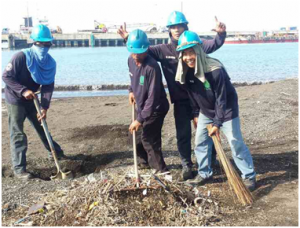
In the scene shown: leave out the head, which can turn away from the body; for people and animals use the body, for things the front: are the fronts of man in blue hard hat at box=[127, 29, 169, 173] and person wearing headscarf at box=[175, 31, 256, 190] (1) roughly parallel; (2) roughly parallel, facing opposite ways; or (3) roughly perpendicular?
roughly parallel

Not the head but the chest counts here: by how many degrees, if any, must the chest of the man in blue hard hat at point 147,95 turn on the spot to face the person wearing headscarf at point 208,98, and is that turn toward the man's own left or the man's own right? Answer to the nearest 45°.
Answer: approximately 90° to the man's own left

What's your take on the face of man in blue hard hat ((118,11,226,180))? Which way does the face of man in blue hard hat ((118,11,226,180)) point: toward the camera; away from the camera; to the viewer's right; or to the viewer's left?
toward the camera

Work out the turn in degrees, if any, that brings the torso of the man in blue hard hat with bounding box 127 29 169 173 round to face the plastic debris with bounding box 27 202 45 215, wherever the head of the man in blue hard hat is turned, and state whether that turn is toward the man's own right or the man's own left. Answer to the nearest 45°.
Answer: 0° — they already face it

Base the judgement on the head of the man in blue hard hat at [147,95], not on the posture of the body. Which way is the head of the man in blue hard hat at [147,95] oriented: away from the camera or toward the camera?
toward the camera

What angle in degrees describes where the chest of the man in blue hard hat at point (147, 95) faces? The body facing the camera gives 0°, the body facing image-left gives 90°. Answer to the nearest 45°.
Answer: approximately 45°

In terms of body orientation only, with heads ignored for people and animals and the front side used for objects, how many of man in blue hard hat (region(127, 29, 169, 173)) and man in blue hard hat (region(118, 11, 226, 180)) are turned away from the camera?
0

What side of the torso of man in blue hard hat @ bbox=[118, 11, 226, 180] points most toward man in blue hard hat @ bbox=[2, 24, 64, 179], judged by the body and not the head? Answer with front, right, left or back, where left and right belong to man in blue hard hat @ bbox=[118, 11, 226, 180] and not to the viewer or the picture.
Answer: right

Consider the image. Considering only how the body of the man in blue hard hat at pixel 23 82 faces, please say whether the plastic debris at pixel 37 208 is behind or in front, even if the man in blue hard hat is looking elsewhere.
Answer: in front

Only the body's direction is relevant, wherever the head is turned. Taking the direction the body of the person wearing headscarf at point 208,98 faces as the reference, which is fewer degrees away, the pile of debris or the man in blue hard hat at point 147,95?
the pile of debris

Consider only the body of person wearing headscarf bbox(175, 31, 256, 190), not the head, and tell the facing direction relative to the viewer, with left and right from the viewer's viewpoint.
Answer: facing the viewer and to the left of the viewer

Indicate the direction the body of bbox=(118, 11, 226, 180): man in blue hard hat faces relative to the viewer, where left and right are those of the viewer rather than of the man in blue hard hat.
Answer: facing the viewer

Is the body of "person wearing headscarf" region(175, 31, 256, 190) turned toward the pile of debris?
yes

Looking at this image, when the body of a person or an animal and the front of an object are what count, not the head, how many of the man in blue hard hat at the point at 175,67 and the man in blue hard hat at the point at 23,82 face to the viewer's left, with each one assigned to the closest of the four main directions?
0

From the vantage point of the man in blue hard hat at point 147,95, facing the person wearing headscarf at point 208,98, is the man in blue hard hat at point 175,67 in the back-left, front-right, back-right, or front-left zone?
front-left
